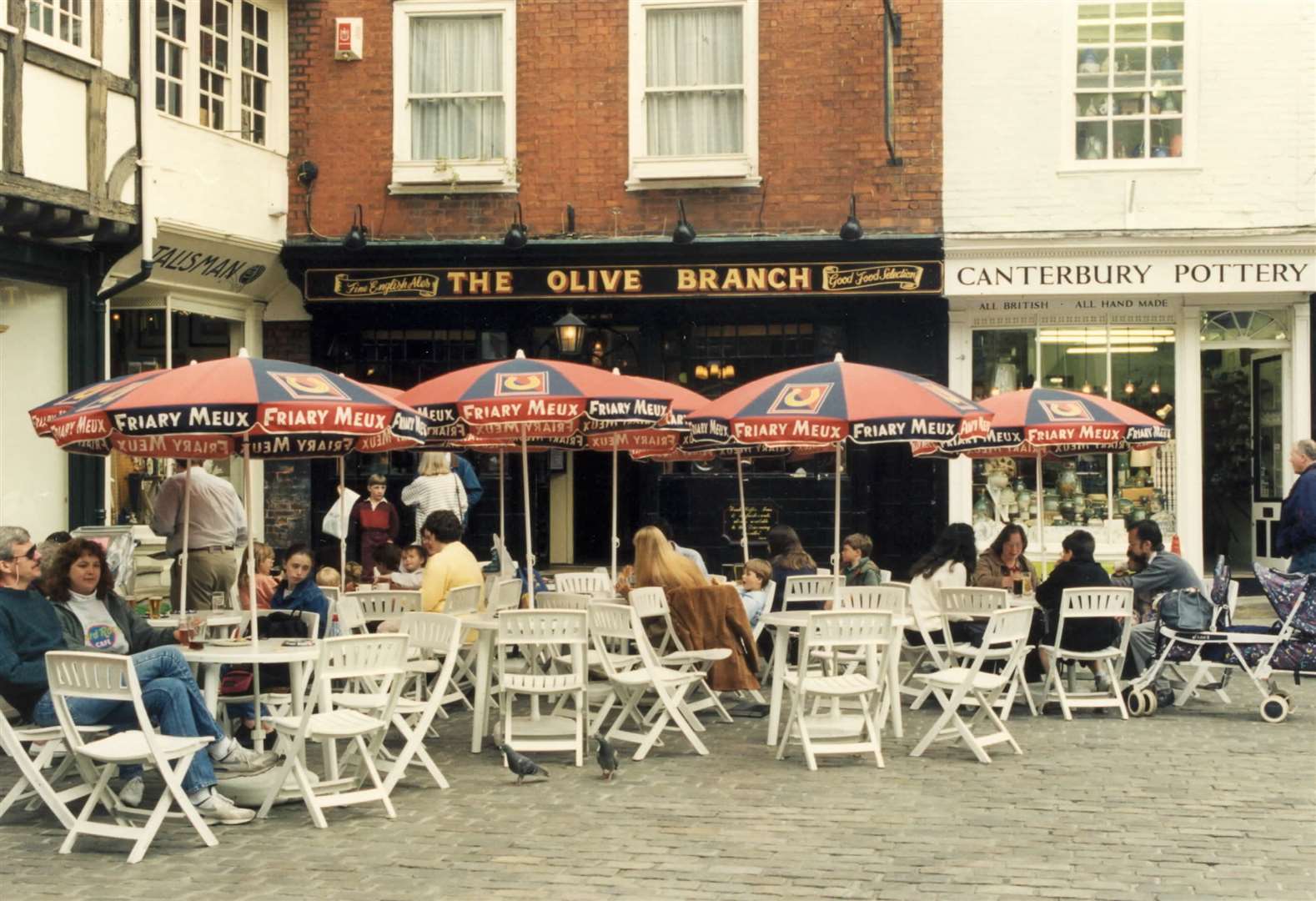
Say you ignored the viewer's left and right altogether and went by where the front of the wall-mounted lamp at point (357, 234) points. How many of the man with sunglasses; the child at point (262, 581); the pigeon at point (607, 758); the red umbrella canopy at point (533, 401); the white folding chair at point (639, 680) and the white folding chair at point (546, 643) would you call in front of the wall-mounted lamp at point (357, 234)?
6

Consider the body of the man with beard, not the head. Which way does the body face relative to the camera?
to the viewer's left

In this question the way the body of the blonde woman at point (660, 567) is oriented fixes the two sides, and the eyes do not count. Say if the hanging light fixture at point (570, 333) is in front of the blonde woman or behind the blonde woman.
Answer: in front

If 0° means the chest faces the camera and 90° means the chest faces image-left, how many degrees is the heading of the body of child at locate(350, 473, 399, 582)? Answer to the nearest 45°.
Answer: approximately 0°

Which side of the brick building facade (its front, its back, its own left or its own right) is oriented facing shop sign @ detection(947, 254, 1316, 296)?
left

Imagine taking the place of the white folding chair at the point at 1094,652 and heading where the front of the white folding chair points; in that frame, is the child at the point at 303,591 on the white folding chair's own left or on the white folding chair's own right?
on the white folding chair's own left

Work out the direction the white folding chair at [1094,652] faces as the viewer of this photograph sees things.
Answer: facing away from the viewer and to the left of the viewer

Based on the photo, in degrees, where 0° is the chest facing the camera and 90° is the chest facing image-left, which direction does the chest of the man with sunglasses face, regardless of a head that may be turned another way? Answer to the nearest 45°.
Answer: approximately 270°
